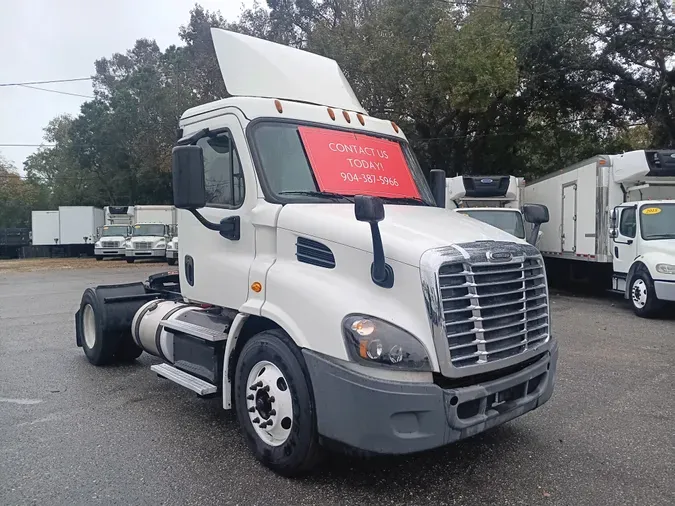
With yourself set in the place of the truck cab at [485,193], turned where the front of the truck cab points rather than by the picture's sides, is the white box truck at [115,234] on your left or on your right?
on your right

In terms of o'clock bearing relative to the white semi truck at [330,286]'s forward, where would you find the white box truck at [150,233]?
The white box truck is roughly at 7 o'clock from the white semi truck.

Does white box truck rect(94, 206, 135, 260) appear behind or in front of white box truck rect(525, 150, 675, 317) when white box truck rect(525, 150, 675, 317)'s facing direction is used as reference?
behind

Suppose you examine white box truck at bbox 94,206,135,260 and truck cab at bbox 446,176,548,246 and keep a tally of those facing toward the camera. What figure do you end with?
2

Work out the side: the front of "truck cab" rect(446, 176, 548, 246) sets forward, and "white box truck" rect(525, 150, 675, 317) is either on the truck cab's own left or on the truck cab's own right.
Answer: on the truck cab's own left

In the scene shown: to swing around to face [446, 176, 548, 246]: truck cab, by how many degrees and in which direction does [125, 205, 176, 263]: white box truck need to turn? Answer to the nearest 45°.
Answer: approximately 45° to its left

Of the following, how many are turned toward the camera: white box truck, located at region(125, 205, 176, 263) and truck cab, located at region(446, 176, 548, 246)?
2

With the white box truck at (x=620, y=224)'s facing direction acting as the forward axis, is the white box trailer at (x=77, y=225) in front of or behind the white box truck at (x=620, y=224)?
behind
